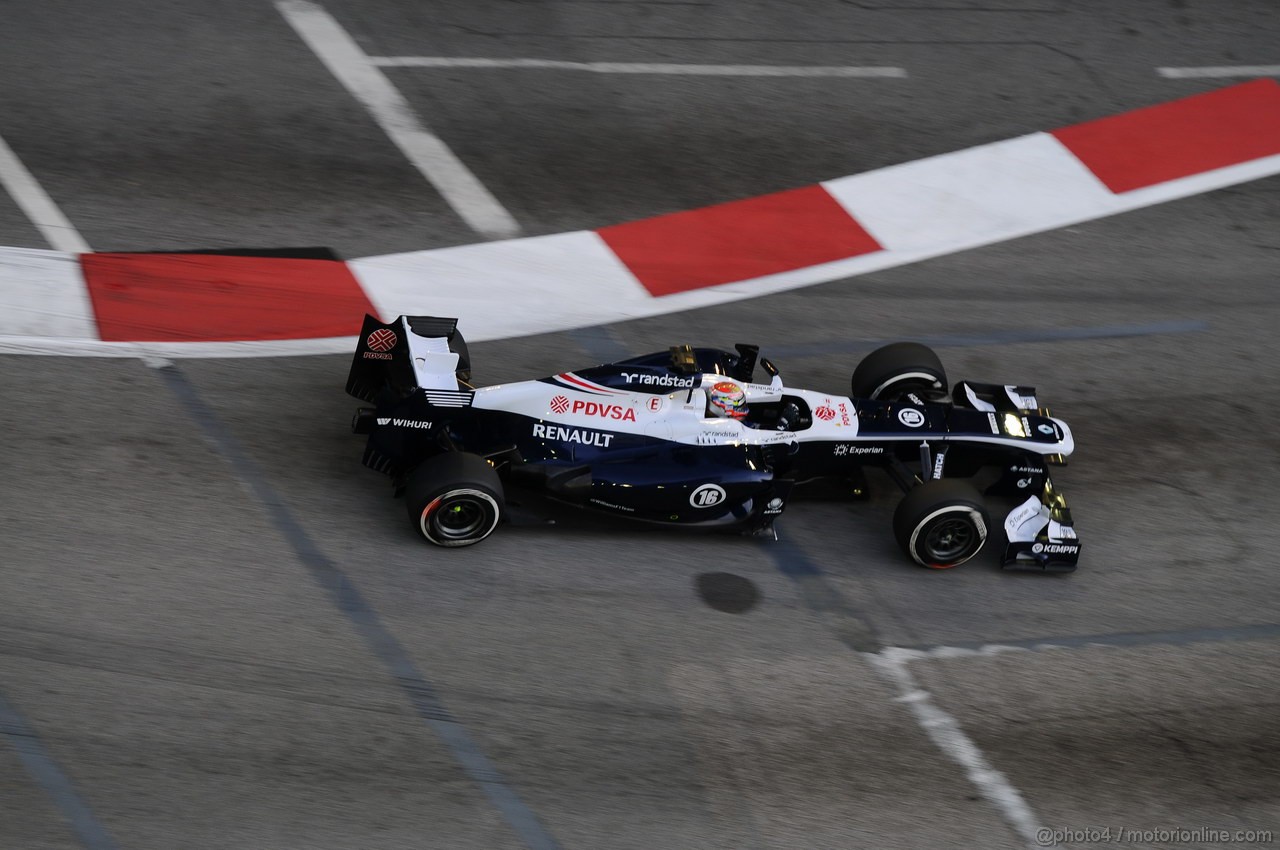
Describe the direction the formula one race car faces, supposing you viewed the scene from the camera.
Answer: facing to the right of the viewer
